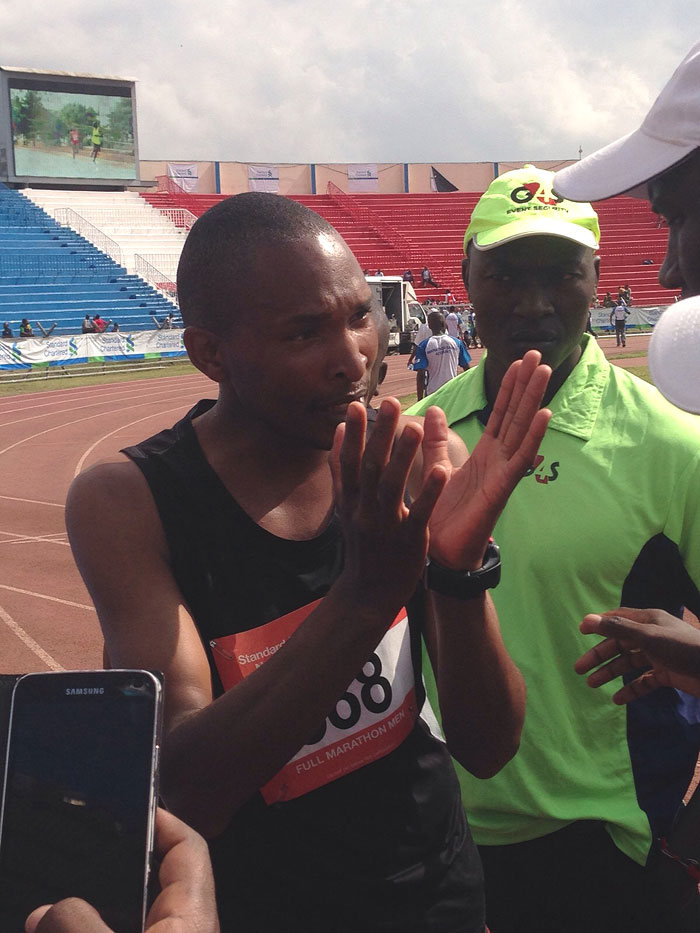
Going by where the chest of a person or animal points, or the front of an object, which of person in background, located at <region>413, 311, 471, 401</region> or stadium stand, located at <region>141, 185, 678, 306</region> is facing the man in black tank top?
the stadium stand

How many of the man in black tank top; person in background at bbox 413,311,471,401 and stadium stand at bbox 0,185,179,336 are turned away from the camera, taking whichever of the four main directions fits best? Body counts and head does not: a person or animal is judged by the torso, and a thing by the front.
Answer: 1

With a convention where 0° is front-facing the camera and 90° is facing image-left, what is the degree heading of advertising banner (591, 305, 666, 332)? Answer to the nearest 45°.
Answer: approximately 0°

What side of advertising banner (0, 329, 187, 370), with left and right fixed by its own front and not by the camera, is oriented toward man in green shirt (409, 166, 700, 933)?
front

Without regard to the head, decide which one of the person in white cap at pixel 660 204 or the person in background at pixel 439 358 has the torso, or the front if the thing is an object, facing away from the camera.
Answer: the person in background at pixel 439 358

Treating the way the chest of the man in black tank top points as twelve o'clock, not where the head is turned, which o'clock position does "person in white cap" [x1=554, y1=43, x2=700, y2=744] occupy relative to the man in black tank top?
The person in white cap is roughly at 10 o'clock from the man in black tank top.

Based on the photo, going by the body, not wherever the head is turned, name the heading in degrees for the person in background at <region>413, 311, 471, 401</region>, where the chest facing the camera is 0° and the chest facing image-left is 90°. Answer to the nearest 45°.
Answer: approximately 180°

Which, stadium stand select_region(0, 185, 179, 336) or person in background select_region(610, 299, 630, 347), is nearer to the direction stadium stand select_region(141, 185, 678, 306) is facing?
the person in background

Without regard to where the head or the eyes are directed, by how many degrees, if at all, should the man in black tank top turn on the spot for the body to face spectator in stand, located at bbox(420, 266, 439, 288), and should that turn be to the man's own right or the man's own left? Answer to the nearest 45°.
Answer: approximately 135° to the man's own left

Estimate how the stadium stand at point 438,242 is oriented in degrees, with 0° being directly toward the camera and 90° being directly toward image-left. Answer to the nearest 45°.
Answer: approximately 0°

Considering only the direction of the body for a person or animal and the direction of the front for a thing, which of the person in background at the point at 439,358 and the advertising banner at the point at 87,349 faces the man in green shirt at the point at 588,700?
the advertising banner

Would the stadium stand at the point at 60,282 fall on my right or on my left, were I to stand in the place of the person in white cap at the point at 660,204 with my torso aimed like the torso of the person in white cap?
on my right

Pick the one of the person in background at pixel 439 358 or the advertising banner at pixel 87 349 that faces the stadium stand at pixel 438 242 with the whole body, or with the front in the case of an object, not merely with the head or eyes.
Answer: the person in background

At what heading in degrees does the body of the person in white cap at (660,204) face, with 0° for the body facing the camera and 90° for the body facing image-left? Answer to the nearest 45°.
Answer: approximately 90°

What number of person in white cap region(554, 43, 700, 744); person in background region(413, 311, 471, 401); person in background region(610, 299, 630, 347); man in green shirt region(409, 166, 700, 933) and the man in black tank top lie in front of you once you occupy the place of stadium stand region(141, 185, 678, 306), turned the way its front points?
5

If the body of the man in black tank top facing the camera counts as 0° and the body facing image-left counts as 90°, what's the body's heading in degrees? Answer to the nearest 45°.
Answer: approximately 315°
